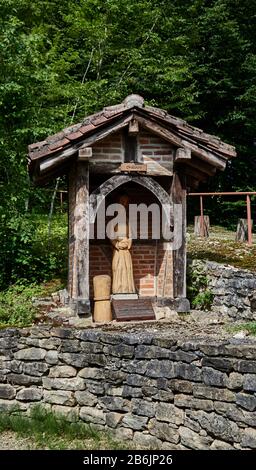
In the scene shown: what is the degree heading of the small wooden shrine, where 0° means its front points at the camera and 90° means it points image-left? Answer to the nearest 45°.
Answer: approximately 0°

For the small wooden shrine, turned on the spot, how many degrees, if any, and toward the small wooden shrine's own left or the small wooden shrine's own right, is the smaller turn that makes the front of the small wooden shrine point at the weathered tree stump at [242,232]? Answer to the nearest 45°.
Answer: approximately 135° to the small wooden shrine's own left

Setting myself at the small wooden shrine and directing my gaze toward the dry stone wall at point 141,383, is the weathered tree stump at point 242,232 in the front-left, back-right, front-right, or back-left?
back-left

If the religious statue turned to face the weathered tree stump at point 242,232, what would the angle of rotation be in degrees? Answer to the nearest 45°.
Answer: approximately 135° to its left

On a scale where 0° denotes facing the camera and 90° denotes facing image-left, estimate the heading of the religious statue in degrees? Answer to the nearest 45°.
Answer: approximately 0°

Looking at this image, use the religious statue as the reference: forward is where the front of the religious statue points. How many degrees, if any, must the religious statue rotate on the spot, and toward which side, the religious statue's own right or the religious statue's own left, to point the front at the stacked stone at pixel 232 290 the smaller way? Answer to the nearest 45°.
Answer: approximately 90° to the religious statue's own left
